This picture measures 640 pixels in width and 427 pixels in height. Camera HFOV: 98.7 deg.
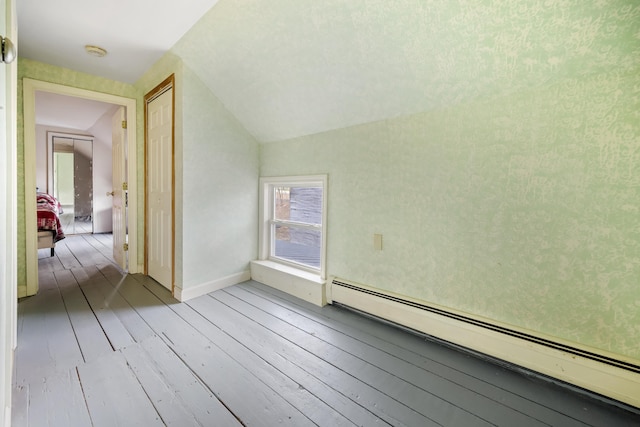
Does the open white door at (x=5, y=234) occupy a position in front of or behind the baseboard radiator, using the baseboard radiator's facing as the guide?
in front

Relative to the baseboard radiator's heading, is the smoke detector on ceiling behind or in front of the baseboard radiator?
in front

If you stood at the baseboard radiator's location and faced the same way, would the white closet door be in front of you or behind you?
in front

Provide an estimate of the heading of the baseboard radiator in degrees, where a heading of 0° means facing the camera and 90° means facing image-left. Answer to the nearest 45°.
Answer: approximately 45°

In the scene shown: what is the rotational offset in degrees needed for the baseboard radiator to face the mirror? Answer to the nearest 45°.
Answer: approximately 45° to its right
